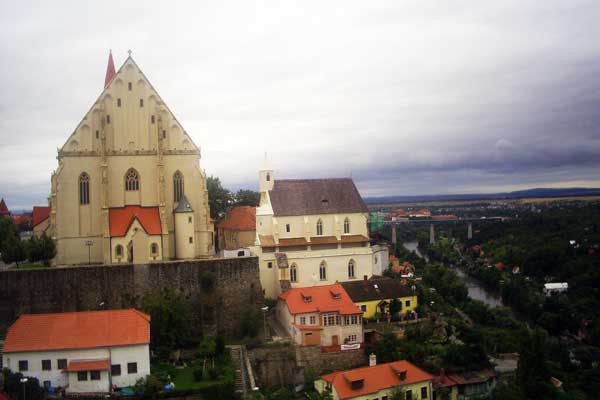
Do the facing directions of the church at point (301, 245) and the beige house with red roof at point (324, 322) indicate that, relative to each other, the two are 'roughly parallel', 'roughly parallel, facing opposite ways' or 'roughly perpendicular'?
roughly perpendicular

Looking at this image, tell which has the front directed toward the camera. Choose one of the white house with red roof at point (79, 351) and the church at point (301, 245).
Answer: the white house with red roof

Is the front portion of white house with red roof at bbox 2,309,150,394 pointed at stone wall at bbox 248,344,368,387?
no

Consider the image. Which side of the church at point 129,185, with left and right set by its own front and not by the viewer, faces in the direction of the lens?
front

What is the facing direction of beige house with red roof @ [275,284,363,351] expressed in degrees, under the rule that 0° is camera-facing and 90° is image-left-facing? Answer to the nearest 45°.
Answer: approximately 0°

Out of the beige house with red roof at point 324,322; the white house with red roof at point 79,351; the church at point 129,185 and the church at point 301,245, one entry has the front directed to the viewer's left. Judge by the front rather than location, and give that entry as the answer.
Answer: the church at point 301,245

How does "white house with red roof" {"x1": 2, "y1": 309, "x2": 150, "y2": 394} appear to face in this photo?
toward the camera

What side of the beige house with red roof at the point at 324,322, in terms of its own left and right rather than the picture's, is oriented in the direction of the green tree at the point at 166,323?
right

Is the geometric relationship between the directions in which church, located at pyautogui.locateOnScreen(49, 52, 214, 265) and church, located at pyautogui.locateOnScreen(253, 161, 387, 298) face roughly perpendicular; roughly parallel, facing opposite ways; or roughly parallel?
roughly perpendicular

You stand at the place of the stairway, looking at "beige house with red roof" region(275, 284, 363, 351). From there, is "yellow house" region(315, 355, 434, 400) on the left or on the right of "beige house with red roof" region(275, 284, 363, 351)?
right

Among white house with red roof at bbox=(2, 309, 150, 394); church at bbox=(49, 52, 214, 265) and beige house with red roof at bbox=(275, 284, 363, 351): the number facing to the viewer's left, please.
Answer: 0

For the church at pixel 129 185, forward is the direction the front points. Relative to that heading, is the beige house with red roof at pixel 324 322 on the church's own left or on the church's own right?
on the church's own left

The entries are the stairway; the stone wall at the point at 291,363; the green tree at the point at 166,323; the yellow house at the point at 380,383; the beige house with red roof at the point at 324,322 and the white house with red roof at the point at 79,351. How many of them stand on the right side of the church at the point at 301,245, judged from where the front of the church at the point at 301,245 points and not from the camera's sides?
0

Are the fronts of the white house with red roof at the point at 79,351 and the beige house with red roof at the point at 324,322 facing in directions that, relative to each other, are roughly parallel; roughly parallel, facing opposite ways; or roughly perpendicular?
roughly parallel

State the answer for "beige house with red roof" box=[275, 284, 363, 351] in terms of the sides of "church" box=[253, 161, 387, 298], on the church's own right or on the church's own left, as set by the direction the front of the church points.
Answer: on the church's own left

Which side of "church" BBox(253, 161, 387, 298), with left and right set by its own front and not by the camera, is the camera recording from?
left

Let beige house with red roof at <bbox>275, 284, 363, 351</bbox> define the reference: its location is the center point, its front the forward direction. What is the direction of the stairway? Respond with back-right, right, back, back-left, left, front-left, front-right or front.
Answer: front-right

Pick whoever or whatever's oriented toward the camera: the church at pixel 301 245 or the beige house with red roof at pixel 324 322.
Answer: the beige house with red roof

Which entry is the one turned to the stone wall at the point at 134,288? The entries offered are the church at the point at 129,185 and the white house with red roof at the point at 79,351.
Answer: the church
